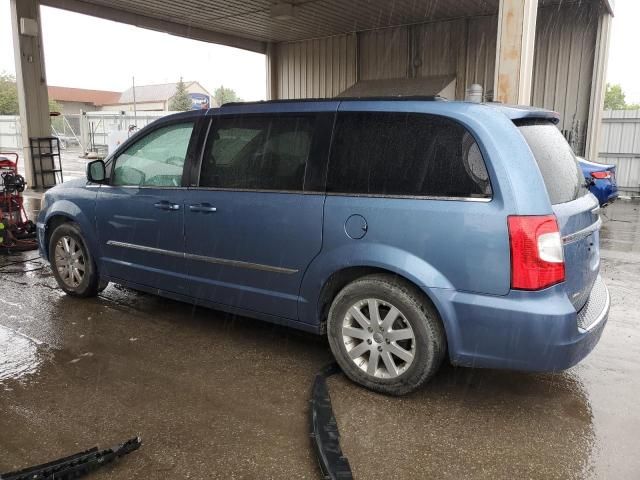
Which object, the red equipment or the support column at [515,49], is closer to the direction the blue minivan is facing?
the red equipment

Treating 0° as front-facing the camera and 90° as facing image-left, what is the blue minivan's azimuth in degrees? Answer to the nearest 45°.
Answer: approximately 135°

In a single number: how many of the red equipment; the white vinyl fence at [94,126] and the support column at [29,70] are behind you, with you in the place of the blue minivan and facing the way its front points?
0

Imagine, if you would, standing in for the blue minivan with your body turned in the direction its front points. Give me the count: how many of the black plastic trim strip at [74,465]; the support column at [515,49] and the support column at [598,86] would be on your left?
1

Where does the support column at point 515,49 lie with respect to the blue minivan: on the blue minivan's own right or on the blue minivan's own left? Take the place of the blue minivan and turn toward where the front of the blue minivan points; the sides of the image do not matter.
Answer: on the blue minivan's own right

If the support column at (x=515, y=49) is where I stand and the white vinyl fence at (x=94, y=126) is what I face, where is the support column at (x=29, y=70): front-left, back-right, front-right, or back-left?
front-left

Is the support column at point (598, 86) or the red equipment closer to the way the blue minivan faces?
the red equipment

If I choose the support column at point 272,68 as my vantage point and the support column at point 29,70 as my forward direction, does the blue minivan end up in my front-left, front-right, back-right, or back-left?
front-left

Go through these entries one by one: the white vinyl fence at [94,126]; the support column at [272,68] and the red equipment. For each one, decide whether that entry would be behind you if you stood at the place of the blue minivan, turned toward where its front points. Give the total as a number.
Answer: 0

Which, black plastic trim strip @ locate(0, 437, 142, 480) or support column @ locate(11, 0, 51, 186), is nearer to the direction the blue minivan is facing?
the support column

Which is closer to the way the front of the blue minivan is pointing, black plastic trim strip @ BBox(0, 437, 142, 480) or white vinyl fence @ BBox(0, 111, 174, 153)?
the white vinyl fence

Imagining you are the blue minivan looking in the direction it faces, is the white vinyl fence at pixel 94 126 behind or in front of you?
in front

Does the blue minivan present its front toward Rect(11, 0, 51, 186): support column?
yes

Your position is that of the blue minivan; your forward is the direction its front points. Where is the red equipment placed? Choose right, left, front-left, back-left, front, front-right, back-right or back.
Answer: front

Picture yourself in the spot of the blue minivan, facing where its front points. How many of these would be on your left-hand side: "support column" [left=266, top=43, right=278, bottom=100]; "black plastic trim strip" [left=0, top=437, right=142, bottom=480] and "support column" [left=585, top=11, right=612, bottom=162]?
1

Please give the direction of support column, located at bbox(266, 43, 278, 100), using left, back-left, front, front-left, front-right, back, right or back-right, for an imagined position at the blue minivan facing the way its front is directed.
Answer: front-right

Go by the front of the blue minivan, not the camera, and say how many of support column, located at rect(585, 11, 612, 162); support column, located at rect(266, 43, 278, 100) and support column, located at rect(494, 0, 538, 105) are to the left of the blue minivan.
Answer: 0

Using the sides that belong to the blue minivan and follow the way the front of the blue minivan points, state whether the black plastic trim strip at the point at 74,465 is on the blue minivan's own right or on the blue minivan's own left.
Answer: on the blue minivan's own left
